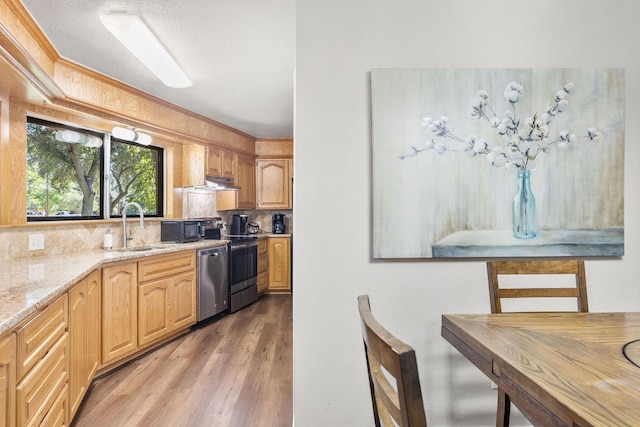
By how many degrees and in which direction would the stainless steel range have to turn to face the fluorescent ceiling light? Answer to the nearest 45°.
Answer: approximately 45° to its right

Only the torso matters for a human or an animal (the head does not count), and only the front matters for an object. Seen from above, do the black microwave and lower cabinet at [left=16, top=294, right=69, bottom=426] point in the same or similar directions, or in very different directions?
same or similar directions

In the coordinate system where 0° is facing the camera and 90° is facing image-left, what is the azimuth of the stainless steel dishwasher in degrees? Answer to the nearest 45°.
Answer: approximately 315°

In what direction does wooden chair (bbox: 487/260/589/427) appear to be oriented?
toward the camera

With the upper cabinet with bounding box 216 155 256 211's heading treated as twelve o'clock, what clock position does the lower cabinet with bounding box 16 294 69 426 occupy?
The lower cabinet is roughly at 2 o'clock from the upper cabinet.

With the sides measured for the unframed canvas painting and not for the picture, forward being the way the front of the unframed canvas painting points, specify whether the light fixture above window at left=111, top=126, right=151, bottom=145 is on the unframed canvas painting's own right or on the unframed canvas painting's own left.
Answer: on the unframed canvas painting's own right

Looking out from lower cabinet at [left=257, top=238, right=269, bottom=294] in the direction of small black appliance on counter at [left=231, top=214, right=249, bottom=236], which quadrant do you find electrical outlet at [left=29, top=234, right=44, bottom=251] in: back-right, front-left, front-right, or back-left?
front-left

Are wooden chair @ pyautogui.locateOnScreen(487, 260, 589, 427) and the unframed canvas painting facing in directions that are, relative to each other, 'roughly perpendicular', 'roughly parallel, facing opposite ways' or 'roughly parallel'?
roughly parallel

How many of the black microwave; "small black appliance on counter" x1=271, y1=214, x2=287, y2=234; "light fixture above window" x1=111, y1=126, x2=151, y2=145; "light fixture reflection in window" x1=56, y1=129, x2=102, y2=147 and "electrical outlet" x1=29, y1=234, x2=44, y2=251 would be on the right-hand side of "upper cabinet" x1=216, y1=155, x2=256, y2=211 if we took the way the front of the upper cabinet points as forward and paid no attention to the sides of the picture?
4

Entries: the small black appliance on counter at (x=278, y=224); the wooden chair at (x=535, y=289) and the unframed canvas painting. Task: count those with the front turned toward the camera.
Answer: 3

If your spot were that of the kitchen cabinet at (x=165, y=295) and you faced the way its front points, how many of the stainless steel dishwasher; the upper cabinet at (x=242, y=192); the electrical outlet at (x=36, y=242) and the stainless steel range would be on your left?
3

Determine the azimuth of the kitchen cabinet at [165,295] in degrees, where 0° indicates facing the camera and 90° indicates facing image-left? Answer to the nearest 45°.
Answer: approximately 315°

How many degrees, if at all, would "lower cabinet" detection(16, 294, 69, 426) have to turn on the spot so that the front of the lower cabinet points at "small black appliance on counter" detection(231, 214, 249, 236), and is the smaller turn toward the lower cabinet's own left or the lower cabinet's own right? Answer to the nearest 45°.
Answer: approximately 90° to the lower cabinet's own left

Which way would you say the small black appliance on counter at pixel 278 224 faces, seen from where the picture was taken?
facing the viewer

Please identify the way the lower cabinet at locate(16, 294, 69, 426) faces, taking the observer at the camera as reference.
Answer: facing the viewer and to the right of the viewer
